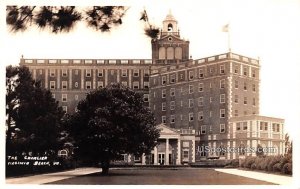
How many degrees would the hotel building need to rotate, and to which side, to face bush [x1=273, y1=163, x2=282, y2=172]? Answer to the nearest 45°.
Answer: approximately 45° to its left

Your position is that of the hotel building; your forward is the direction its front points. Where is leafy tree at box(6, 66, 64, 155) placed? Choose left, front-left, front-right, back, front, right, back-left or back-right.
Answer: right

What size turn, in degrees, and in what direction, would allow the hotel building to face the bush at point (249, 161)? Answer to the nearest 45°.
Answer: approximately 45° to its left

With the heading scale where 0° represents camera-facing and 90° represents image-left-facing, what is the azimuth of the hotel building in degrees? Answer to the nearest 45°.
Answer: approximately 0°

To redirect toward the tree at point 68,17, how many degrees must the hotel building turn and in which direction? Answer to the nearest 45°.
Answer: approximately 45° to its right
